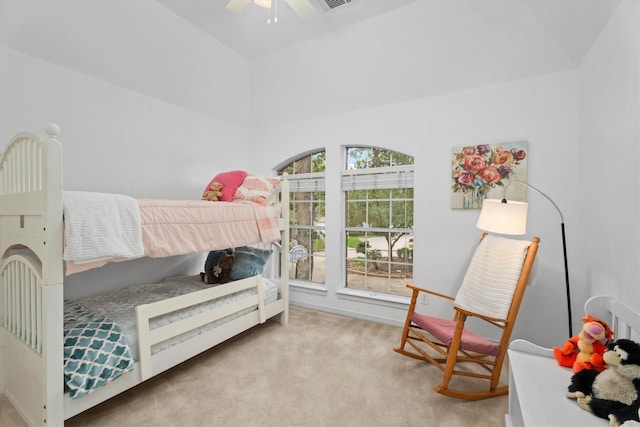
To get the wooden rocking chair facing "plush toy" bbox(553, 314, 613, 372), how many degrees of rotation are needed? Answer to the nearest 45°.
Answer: approximately 90° to its left

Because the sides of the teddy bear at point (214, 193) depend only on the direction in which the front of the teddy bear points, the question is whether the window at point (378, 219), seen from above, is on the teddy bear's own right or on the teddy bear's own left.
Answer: on the teddy bear's own left

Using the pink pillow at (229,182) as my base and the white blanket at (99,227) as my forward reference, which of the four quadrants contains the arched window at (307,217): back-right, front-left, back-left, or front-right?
back-left

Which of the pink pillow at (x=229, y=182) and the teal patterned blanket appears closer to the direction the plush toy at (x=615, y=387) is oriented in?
the teal patterned blanket

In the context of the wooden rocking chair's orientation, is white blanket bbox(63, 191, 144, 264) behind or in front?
in front

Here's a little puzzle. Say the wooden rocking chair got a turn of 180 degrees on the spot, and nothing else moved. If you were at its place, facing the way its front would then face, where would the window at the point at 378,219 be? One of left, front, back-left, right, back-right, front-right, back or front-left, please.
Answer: left

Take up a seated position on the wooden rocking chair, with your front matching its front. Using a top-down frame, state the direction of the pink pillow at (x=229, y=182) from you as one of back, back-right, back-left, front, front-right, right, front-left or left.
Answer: front-right
